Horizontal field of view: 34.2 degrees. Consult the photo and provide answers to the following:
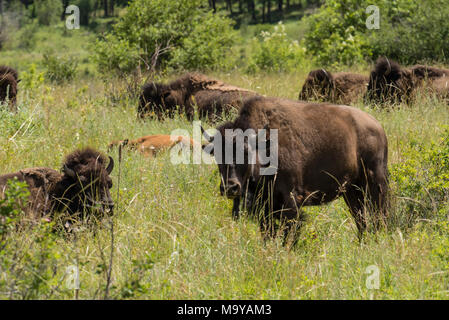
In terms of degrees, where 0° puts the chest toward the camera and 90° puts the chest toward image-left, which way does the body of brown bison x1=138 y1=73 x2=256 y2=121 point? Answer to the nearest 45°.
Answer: approximately 90°

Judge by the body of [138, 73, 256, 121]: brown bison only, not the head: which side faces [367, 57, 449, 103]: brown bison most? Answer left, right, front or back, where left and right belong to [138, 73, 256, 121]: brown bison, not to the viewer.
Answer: back

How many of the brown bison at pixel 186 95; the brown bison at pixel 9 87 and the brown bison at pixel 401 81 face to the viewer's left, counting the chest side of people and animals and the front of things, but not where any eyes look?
2

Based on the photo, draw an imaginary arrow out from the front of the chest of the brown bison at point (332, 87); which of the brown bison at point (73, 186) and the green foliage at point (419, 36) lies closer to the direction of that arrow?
the brown bison

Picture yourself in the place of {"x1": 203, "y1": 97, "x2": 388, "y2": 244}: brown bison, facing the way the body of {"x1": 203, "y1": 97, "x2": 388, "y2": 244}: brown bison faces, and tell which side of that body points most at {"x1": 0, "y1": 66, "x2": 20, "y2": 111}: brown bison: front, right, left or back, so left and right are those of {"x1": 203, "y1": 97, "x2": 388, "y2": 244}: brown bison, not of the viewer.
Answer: right

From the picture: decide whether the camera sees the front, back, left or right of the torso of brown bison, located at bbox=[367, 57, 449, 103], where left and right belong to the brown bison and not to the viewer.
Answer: left

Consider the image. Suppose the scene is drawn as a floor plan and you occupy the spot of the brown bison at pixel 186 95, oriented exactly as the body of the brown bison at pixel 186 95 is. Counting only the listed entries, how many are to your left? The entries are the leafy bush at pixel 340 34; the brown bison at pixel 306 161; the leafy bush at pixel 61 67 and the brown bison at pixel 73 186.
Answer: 2

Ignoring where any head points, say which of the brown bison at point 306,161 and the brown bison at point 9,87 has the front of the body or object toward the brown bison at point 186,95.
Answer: the brown bison at point 9,87

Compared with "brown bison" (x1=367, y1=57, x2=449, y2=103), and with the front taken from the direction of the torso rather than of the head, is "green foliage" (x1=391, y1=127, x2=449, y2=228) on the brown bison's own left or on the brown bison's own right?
on the brown bison's own left

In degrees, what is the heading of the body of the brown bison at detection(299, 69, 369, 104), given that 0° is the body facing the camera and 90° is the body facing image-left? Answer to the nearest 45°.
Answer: approximately 45°
